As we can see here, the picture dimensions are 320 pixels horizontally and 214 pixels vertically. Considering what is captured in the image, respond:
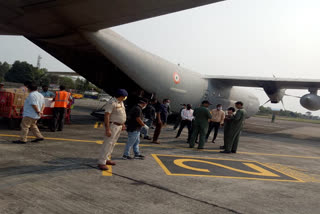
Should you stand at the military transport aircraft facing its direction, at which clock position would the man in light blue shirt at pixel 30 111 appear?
The man in light blue shirt is roughly at 5 o'clock from the military transport aircraft.

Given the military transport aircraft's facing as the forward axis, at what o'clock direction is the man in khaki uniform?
The man in khaki uniform is roughly at 4 o'clock from the military transport aircraft.

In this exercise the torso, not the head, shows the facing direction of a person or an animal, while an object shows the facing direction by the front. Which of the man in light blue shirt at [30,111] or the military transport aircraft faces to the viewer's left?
the man in light blue shirt

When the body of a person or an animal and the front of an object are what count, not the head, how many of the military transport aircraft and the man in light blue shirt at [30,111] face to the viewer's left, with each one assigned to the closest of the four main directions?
1

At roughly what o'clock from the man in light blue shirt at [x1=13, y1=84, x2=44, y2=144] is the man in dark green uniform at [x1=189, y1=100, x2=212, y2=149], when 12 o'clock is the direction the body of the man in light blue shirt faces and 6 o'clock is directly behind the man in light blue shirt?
The man in dark green uniform is roughly at 6 o'clock from the man in light blue shirt.

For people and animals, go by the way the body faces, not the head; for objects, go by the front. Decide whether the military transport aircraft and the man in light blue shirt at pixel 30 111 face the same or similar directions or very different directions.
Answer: very different directions

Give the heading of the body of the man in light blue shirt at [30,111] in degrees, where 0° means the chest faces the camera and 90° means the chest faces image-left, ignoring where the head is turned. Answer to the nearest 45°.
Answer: approximately 90°

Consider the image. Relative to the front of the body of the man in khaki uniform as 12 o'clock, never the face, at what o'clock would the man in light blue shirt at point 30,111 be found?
The man in light blue shirt is roughly at 6 o'clock from the man in khaki uniform.

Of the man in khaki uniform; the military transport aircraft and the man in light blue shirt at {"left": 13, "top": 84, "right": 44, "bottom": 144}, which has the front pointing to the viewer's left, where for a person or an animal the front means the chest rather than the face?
the man in light blue shirt
